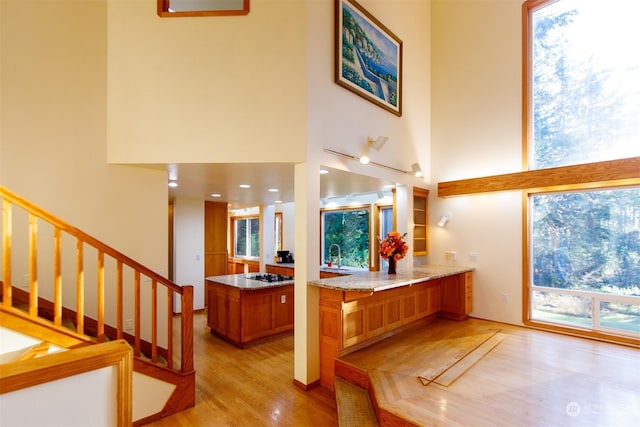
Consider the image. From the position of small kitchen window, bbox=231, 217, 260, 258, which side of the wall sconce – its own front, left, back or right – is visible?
right

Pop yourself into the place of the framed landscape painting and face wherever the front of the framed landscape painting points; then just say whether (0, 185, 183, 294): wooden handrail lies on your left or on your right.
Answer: on your right

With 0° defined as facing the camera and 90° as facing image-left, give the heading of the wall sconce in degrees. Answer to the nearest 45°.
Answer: approximately 45°

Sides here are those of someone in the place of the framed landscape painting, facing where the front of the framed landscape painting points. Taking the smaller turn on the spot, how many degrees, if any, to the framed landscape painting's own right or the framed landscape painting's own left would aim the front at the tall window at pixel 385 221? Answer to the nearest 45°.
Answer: approximately 135° to the framed landscape painting's own left

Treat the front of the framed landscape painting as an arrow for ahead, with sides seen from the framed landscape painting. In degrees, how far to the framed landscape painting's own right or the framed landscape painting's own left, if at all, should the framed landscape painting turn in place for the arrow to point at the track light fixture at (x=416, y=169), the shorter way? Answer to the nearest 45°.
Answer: approximately 90° to the framed landscape painting's own left

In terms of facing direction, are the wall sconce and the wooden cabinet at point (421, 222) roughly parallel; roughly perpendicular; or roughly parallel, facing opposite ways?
roughly perpendicular
